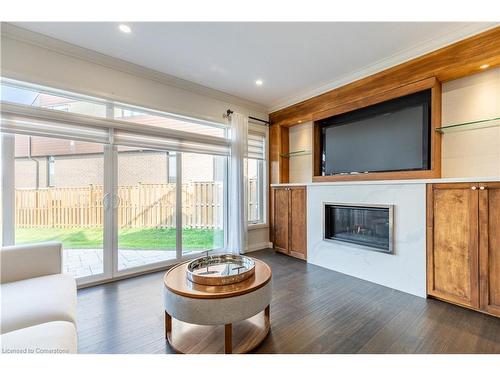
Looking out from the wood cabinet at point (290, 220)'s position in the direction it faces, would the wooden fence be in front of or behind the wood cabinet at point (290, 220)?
in front

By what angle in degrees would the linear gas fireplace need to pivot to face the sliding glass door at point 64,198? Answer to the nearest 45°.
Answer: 0° — it already faces it

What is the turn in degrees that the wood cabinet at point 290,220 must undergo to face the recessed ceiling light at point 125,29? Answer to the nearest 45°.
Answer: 0° — it already faces it

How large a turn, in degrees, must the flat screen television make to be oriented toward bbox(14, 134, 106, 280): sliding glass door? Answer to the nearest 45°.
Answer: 0° — it already faces it

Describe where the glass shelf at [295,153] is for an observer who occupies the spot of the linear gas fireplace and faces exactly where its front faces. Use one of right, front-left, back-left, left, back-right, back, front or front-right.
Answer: right

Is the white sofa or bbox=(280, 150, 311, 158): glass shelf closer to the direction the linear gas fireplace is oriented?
the white sofa

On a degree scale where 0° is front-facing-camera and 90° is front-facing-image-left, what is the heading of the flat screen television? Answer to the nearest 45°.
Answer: approximately 45°

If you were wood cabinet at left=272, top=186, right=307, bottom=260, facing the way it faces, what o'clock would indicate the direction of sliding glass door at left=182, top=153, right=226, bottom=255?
The sliding glass door is roughly at 1 o'clock from the wood cabinet.

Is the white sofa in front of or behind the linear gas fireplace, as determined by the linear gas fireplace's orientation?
in front

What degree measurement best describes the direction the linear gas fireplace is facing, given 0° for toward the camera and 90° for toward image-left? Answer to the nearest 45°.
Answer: approximately 45°

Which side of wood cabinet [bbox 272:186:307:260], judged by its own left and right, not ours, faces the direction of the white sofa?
front

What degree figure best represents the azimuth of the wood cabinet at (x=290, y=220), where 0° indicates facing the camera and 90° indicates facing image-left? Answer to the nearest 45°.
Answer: approximately 45°

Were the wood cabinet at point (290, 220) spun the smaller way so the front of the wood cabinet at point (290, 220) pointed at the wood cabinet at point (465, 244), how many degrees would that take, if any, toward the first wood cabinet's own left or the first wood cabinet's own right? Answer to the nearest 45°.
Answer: approximately 90° to the first wood cabinet's own left

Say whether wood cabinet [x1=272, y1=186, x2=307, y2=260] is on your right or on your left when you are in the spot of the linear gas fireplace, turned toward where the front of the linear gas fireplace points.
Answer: on your right
